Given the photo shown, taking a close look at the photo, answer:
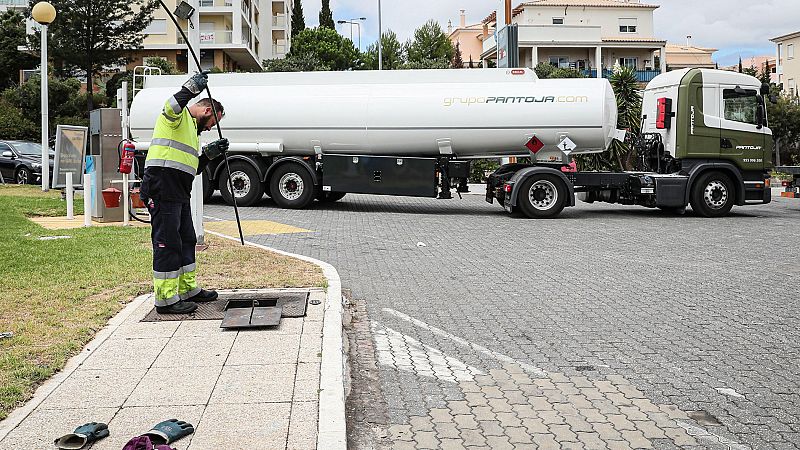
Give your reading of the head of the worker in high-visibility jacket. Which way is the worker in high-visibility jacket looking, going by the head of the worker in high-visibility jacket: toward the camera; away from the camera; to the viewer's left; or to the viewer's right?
to the viewer's right

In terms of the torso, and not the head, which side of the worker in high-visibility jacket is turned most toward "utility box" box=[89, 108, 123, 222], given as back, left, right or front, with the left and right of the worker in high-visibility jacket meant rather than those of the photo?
left

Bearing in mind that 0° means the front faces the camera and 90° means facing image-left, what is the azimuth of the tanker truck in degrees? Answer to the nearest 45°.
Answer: approximately 270°

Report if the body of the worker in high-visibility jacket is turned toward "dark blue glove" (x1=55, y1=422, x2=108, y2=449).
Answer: no

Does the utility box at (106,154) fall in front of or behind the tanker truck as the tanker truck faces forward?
behind

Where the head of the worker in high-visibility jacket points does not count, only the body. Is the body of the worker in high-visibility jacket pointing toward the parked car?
no

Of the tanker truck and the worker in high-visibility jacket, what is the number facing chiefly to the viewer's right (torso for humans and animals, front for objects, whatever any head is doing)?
2

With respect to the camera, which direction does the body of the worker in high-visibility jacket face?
to the viewer's right

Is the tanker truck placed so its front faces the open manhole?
no

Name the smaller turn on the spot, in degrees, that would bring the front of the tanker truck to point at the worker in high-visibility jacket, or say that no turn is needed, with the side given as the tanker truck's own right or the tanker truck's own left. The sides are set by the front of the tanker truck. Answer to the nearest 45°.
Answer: approximately 90° to the tanker truck's own right

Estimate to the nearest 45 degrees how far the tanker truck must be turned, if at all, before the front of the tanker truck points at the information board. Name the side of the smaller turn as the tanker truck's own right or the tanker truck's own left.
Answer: approximately 180°

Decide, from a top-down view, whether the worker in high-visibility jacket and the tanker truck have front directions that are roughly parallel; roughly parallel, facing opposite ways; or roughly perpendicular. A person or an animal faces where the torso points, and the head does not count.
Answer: roughly parallel

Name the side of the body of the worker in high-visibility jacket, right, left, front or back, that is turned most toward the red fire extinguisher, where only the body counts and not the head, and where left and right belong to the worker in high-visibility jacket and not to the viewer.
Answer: left

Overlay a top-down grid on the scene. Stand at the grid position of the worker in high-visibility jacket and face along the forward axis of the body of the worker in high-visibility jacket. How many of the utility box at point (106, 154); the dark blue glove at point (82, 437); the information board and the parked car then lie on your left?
3
